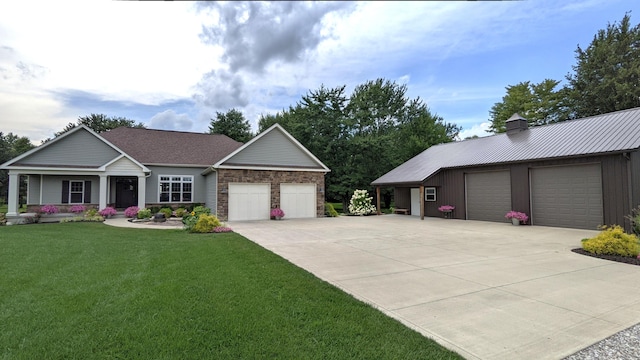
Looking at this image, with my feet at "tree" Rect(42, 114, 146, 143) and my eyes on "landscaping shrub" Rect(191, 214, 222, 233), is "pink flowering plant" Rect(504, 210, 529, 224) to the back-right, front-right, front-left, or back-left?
front-left

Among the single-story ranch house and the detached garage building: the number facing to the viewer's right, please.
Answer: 0

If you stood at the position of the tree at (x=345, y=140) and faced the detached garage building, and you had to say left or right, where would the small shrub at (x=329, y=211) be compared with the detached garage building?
right

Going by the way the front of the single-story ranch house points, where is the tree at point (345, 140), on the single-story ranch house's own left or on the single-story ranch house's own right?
on the single-story ranch house's own left

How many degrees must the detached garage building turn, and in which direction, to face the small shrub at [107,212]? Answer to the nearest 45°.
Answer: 0° — it already faces it

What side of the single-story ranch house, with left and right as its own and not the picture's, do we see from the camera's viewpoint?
front

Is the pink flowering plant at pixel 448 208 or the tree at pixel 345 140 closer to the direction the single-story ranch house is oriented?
the pink flowering plant

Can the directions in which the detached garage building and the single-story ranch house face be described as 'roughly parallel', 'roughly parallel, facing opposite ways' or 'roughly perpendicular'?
roughly perpendicular

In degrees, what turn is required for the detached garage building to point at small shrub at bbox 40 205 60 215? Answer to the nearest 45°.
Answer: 0° — it already faces it

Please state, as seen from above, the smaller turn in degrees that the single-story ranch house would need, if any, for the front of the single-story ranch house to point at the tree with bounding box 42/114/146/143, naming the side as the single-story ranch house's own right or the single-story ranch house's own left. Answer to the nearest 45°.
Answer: approximately 180°

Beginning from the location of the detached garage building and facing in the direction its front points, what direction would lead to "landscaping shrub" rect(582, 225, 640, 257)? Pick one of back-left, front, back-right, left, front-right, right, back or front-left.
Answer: front-left

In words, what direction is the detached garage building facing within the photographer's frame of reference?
facing the viewer and to the left of the viewer

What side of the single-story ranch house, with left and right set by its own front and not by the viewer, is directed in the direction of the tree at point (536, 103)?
left
